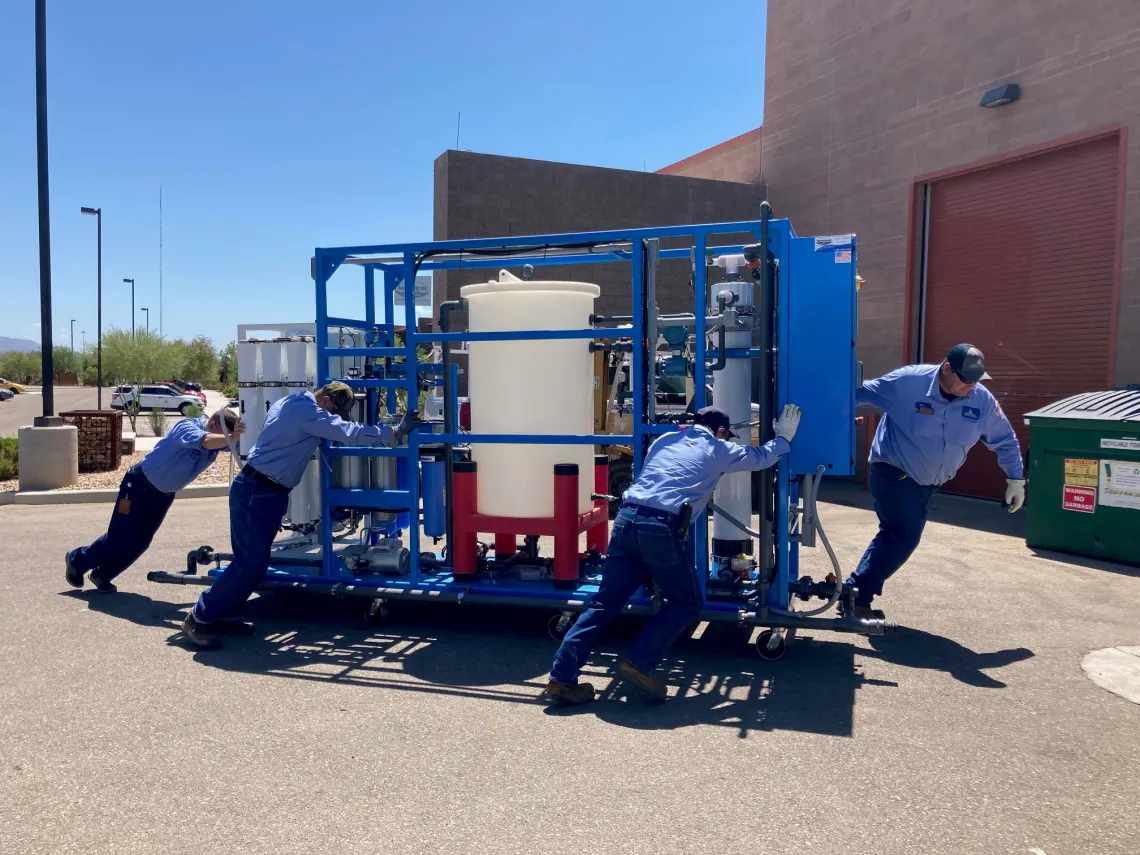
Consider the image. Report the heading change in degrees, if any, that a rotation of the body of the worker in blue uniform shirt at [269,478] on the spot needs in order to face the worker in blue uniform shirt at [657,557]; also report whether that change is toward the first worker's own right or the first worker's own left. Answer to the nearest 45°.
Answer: approximately 45° to the first worker's own right

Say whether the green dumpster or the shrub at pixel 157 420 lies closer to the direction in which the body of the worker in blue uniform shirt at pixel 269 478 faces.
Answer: the green dumpster

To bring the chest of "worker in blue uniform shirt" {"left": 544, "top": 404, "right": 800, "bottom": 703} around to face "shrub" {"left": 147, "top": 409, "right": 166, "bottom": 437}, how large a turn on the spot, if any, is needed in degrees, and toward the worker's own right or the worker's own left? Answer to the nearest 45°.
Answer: approximately 90° to the worker's own left

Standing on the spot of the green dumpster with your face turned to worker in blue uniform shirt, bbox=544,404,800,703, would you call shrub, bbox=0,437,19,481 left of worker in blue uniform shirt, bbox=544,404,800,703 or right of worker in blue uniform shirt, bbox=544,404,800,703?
right

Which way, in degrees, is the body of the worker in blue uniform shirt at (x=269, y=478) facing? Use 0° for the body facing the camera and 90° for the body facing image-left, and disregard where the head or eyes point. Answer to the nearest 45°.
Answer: approximately 270°

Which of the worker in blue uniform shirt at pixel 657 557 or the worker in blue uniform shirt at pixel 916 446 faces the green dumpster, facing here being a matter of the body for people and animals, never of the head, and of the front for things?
the worker in blue uniform shirt at pixel 657 557

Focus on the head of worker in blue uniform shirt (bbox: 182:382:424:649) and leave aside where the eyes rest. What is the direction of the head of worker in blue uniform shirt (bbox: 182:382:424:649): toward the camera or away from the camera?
away from the camera

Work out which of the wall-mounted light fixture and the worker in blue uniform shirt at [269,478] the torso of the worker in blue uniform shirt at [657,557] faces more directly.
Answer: the wall-mounted light fixture
